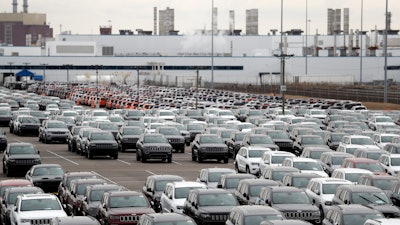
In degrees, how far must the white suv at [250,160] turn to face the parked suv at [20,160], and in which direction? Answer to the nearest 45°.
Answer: approximately 135° to its right

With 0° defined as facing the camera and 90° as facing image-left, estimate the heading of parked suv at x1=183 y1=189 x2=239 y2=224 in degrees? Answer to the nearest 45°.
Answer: approximately 315°

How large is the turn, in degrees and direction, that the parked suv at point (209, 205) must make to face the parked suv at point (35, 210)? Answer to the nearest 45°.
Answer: approximately 135° to its right

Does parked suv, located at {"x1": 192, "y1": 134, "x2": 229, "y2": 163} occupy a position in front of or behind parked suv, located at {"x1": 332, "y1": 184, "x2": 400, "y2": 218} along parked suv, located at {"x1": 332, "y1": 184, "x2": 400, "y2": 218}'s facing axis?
behind

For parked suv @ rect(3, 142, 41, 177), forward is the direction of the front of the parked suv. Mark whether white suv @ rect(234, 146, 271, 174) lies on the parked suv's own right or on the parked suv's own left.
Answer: on the parked suv's own left

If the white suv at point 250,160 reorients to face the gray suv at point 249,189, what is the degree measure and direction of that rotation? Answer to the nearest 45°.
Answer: approximately 45° to its right

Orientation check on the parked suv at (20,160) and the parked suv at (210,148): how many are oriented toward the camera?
2

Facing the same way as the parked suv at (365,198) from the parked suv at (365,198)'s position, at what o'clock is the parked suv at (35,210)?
the parked suv at (35,210) is roughly at 4 o'clock from the parked suv at (365,198).
